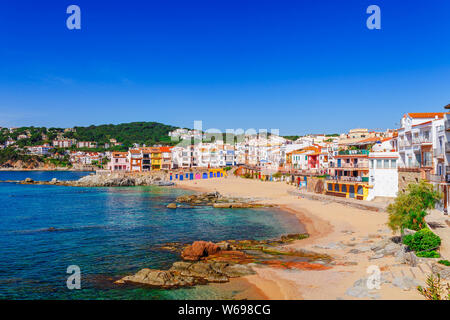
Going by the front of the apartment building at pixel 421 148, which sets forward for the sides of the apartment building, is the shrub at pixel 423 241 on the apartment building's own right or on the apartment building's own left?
on the apartment building's own left

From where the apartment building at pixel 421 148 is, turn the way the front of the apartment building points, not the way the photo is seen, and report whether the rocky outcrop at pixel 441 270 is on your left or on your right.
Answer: on your left

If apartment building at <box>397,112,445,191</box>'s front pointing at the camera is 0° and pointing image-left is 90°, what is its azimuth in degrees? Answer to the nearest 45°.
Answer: approximately 45°

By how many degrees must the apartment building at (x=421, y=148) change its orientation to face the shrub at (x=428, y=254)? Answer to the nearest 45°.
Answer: approximately 45° to its left

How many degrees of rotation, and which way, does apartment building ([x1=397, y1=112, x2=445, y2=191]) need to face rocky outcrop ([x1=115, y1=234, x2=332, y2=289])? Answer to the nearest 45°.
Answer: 0° — it already faces it
